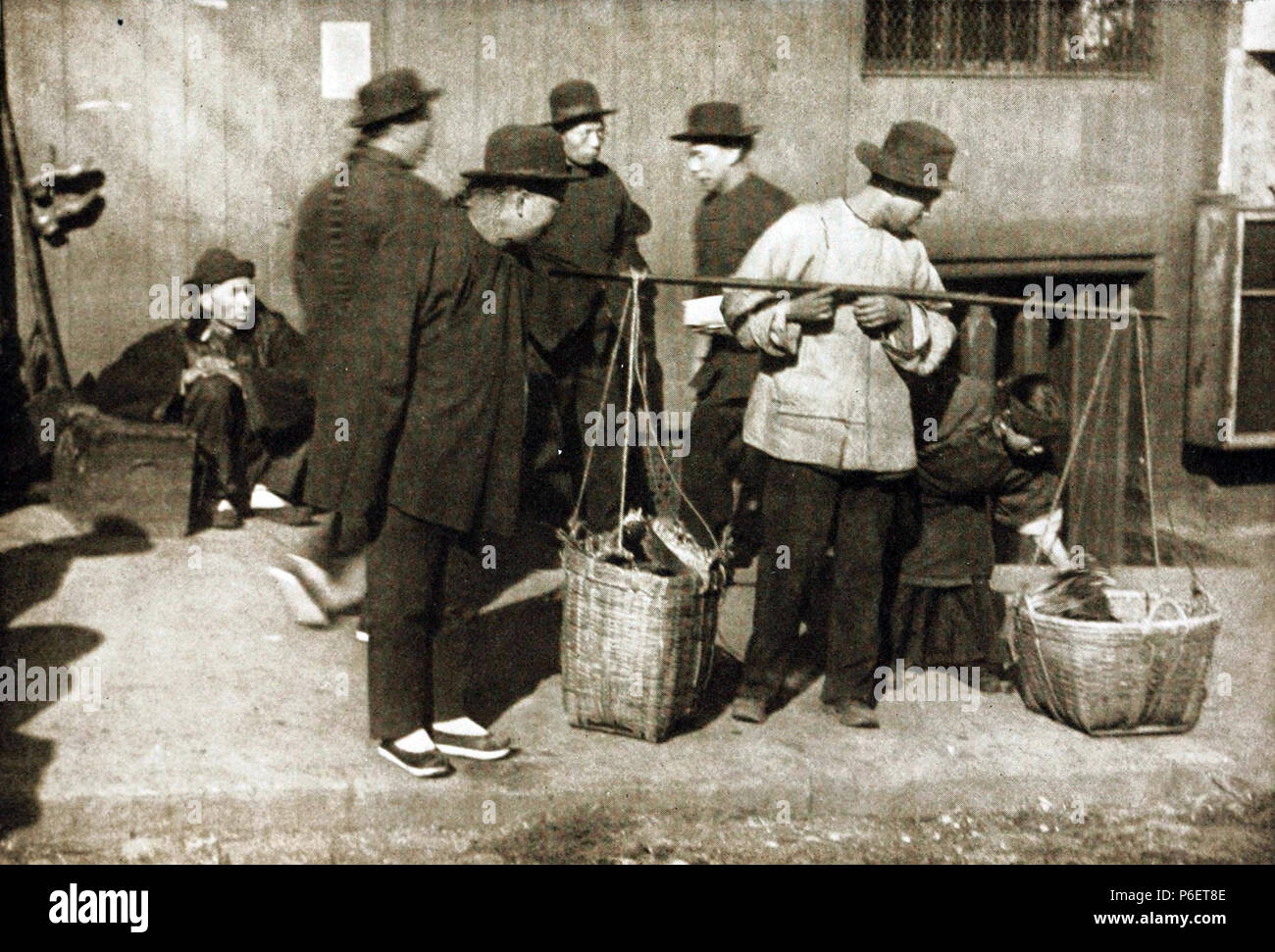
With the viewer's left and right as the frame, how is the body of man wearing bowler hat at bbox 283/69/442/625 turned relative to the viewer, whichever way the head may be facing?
facing away from the viewer and to the right of the viewer

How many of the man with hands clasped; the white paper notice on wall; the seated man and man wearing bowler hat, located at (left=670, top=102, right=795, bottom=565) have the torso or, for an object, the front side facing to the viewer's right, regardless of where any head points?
0

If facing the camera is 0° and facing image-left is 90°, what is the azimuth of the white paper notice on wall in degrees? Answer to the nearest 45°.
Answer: approximately 0°

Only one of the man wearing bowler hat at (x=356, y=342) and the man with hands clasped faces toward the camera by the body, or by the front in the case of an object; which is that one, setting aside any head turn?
the man with hands clasped

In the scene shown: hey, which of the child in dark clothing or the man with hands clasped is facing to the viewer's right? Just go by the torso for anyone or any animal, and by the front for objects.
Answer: the child in dark clothing

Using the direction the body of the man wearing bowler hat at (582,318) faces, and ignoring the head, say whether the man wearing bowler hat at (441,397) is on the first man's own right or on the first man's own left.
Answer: on the first man's own right

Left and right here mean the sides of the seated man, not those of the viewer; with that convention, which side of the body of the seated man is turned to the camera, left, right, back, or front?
front

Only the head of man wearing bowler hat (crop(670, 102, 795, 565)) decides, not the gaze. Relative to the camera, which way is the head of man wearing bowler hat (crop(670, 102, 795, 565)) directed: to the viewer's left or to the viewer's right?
to the viewer's left

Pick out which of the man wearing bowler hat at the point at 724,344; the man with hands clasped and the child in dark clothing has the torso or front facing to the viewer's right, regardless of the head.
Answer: the child in dark clothing

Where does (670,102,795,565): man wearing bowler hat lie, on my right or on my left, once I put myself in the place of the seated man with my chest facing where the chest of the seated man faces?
on my left

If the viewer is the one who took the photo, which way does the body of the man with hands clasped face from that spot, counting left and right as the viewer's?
facing the viewer

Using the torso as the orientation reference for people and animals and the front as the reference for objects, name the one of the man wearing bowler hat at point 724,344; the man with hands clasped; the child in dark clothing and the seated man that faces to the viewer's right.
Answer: the child in dark clothing

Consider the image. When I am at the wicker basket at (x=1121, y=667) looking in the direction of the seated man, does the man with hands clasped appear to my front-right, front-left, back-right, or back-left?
front-left

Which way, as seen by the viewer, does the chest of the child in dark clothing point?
to the viewer's right
